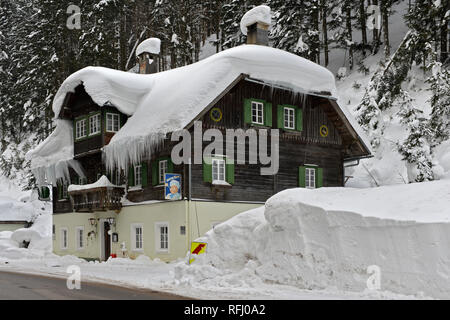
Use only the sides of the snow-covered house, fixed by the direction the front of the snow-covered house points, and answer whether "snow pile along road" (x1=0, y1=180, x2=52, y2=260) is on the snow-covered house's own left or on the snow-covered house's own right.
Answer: on the snow-covered house's own right

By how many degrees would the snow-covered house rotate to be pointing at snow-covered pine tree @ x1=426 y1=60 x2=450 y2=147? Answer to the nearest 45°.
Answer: approximately 135° to its left

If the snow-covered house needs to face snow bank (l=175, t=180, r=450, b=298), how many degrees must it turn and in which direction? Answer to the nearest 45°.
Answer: approximately 45° to its left

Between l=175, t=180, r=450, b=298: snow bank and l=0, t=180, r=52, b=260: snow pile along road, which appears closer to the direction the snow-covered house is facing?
the snow bank

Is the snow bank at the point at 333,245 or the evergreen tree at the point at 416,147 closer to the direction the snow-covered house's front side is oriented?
the snow bank
